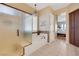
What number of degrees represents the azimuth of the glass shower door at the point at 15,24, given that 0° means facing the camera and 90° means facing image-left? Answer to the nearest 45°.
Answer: approximately 315°

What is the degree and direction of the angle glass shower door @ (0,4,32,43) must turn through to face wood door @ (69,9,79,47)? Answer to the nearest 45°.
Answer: approximately 45° to its left
